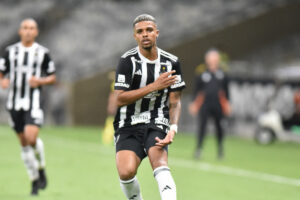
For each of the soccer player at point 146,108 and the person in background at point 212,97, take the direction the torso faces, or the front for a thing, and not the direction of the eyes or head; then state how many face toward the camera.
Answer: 2

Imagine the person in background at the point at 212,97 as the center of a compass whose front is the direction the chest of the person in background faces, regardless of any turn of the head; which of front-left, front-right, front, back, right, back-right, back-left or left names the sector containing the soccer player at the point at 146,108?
front

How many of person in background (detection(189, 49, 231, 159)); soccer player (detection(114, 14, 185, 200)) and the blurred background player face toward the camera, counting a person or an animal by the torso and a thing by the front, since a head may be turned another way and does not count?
3

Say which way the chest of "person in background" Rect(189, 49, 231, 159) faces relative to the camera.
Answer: toward the camera

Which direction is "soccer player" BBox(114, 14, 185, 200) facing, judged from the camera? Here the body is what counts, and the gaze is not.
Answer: toward the camera

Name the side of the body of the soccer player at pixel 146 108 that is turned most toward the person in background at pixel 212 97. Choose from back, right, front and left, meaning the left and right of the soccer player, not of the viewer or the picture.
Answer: back

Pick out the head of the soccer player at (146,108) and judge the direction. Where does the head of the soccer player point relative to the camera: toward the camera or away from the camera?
toward the camera

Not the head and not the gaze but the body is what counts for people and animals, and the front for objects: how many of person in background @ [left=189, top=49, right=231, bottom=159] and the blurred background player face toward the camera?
2

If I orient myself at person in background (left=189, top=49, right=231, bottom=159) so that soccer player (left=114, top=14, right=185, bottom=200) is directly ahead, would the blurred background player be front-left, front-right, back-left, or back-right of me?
front-right

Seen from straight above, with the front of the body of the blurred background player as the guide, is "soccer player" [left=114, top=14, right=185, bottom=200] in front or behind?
in front
